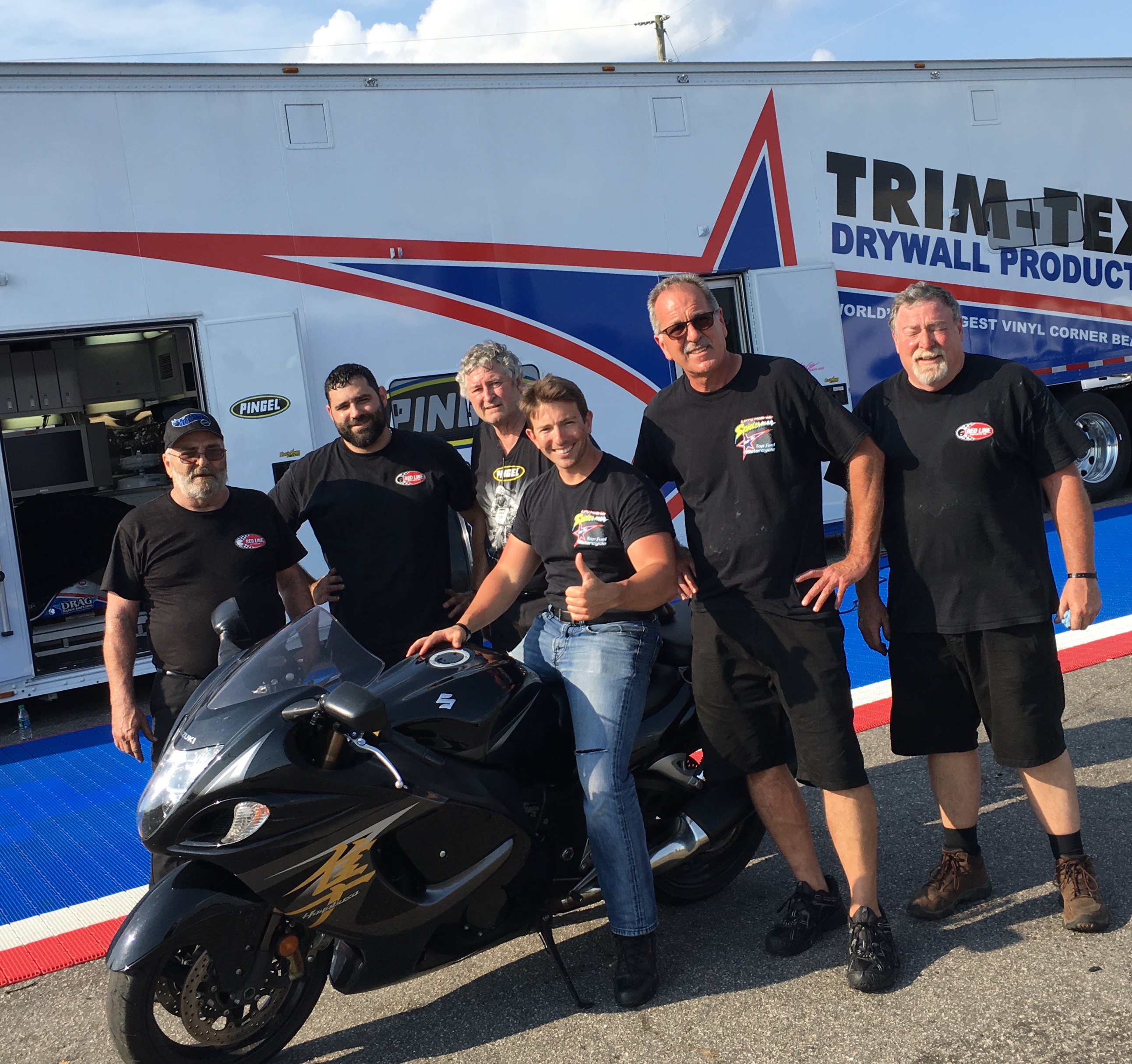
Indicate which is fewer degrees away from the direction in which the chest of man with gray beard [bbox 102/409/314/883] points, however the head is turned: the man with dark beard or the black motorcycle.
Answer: the black motorcycle

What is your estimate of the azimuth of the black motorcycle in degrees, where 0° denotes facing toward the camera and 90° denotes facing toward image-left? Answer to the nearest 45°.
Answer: approximately 45°

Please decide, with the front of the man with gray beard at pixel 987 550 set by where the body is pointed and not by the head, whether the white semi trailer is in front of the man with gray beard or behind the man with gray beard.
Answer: behind

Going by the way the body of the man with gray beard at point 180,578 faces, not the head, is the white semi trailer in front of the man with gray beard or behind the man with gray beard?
behind

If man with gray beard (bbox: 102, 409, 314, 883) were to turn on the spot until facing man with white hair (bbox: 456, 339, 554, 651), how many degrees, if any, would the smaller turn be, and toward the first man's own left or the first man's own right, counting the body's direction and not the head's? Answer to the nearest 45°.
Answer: approximately 90° to the first man's own left

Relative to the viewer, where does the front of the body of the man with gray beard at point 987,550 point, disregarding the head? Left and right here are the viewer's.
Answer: facing the viewer

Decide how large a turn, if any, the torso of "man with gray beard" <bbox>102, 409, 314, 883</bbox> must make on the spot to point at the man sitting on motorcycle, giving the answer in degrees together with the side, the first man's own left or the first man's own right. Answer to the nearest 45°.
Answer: approximately 45° to the first man's own left
